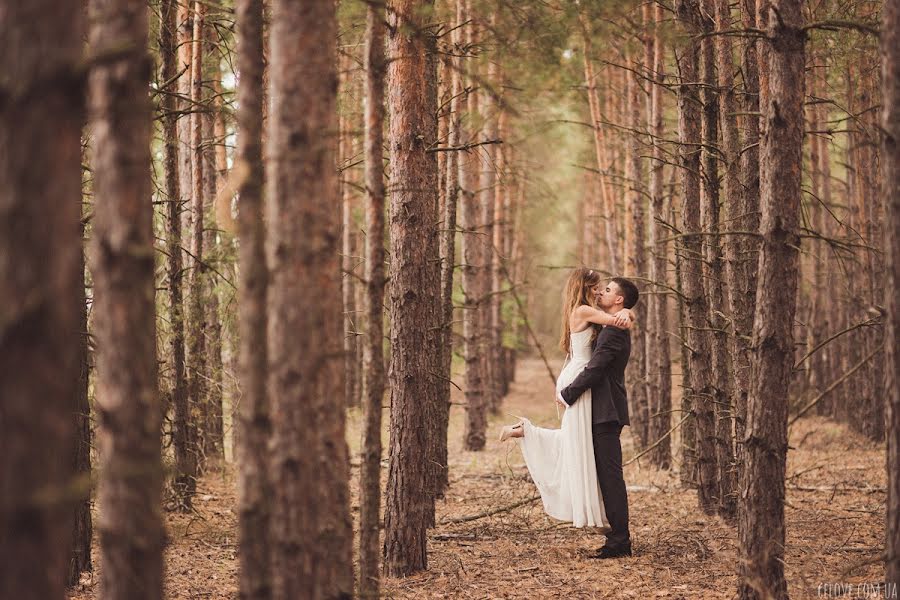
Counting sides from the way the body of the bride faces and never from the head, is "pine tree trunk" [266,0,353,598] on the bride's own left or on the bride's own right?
on the bride's own right

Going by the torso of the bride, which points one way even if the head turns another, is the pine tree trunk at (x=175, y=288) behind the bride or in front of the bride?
behind

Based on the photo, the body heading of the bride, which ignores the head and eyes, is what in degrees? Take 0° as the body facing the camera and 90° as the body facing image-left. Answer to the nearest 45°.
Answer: approximately 270°

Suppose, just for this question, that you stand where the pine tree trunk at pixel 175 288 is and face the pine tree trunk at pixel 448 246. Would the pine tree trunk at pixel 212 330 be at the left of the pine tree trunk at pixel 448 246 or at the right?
left

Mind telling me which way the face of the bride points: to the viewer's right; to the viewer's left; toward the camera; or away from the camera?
to the viewer's right

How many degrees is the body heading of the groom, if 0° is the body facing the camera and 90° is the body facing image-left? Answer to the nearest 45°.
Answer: approximately 90°
